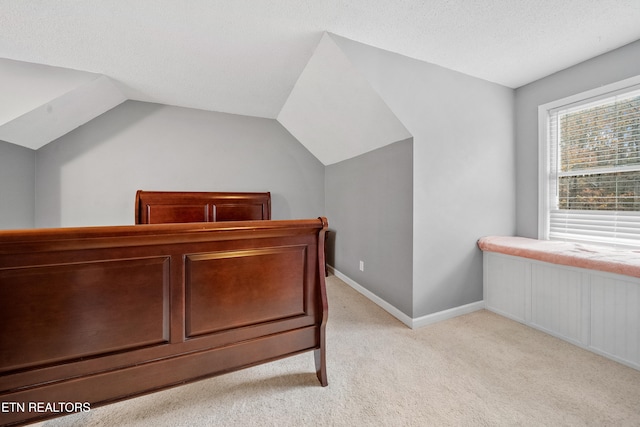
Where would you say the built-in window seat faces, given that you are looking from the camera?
facing the viewer and to the left of the viewer
